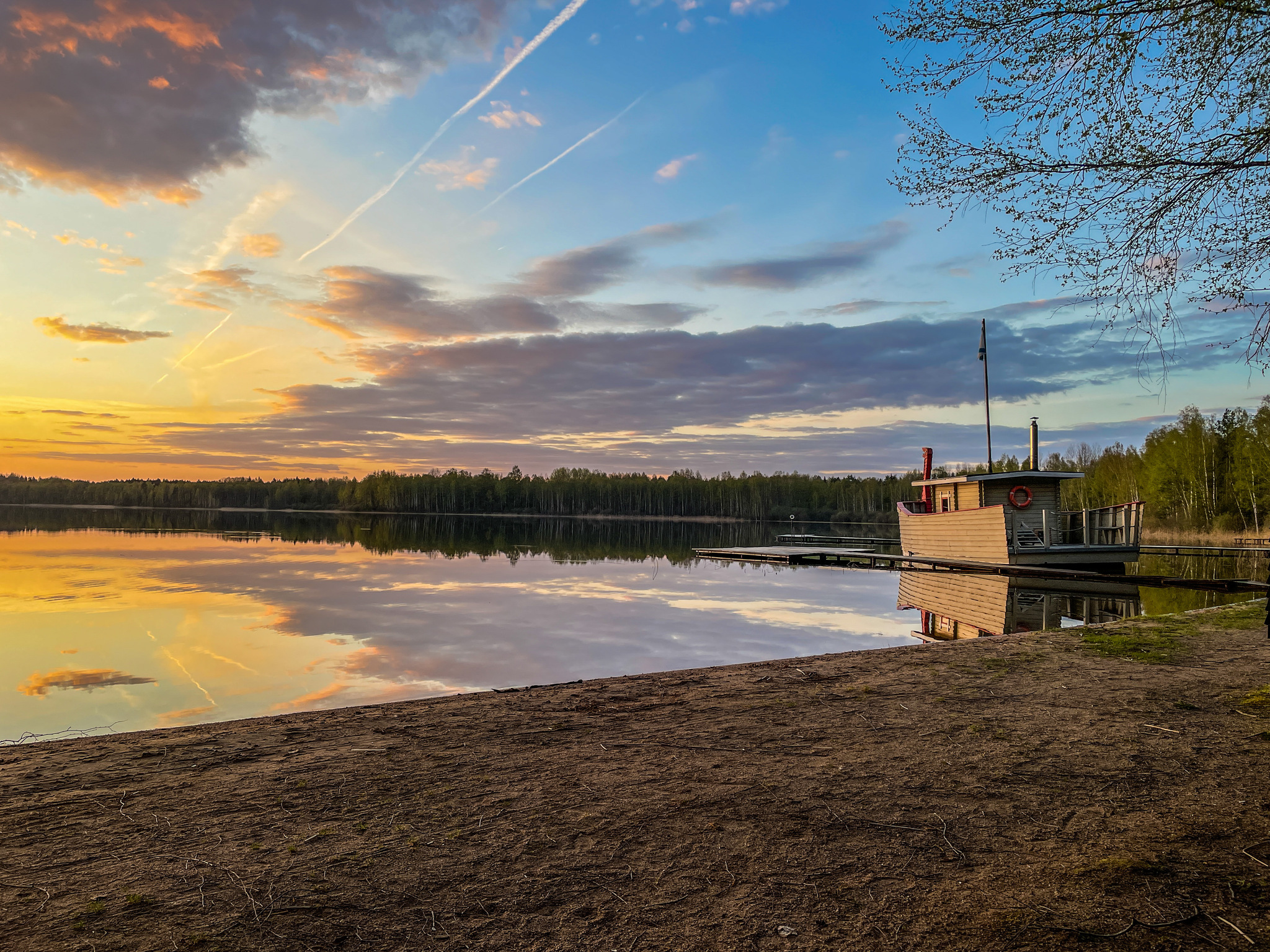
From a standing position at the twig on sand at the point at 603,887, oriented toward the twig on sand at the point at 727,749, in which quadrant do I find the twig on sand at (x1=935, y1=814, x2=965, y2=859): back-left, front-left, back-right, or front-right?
front-right

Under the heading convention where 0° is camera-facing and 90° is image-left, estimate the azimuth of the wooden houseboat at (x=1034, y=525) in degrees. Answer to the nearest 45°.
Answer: approximately 135°

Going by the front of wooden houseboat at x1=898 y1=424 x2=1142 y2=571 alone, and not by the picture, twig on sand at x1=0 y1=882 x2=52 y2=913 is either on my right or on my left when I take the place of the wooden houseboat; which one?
on my left

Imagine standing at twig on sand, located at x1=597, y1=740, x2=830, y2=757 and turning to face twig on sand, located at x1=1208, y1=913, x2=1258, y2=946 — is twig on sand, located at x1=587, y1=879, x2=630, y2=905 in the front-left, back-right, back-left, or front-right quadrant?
front-right

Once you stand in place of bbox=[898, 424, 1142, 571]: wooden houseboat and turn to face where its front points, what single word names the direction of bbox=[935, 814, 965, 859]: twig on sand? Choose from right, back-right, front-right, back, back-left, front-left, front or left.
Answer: back-left

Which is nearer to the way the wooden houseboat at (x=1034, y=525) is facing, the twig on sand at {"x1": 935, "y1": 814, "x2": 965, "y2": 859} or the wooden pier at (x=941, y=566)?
the wooden pier

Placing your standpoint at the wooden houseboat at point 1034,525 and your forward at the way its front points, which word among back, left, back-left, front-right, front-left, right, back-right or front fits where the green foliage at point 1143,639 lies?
back-left

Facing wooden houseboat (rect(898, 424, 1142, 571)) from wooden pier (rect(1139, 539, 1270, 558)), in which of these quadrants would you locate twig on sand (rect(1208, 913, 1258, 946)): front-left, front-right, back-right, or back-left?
front-left

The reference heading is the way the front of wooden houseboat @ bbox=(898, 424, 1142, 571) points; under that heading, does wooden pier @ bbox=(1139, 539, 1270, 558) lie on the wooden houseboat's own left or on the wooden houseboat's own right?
on the wooden houseboat's own right

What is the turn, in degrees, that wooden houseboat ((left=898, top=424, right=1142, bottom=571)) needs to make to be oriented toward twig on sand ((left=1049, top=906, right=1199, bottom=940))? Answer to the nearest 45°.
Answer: approximately 135° to its left

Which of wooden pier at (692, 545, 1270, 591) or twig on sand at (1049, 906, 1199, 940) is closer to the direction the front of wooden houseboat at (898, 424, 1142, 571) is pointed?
the wooden pier

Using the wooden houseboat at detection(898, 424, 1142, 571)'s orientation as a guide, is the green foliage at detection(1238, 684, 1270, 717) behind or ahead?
behind
